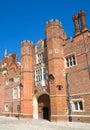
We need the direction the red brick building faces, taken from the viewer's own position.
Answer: facing the viewer and to the left of the viewer
